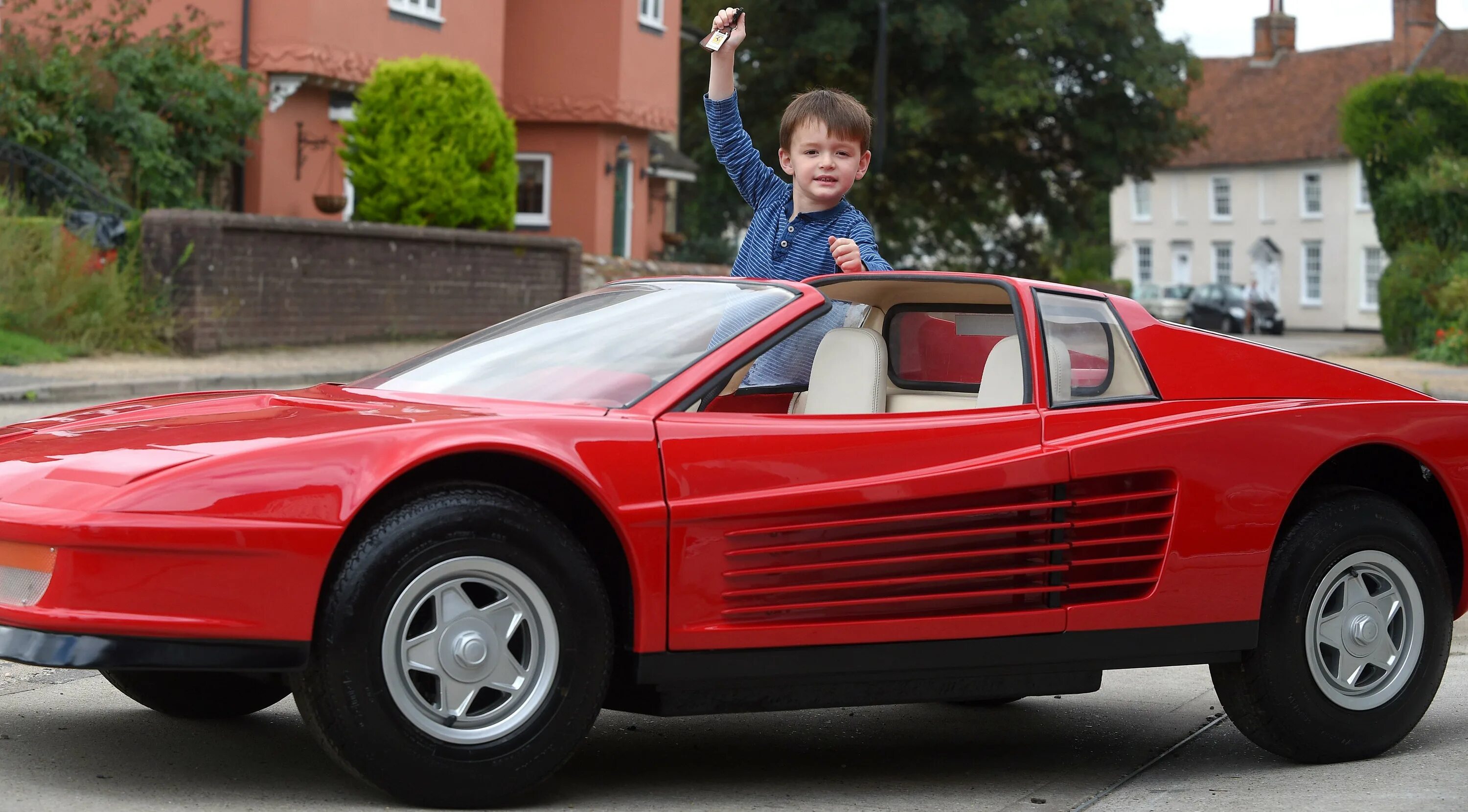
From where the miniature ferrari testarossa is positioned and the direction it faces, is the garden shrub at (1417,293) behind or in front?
behind

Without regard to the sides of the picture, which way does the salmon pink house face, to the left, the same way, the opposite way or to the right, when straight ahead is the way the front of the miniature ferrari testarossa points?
to the left

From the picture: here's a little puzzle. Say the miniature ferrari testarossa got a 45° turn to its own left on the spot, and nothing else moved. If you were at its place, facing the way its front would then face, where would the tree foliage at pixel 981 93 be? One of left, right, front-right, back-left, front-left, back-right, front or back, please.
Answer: back

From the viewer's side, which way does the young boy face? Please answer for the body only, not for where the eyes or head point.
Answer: toward the camera

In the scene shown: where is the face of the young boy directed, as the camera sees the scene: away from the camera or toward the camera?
toward the camera

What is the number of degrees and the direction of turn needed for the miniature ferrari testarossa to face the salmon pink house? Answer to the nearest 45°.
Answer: approximately 135° to its right

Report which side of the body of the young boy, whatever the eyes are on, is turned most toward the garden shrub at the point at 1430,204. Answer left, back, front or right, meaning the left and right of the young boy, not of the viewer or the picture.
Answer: back

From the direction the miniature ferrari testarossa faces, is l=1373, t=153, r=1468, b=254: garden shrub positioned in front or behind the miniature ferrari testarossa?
behind

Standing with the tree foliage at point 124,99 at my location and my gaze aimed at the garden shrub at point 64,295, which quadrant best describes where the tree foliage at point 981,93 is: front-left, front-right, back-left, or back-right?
back-left

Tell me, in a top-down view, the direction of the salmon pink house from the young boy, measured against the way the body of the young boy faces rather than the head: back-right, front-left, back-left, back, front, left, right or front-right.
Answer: back

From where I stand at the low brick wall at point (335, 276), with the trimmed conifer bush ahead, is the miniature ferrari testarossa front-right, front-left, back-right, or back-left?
back-right

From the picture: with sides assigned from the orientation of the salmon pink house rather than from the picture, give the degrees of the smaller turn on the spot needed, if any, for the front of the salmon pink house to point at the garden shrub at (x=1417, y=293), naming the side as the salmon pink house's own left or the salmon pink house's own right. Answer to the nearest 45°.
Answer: approximately 45° to the salmon pink house's own left

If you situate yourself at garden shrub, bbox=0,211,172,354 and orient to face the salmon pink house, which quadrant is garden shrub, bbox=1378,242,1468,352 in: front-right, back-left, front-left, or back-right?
front-right
